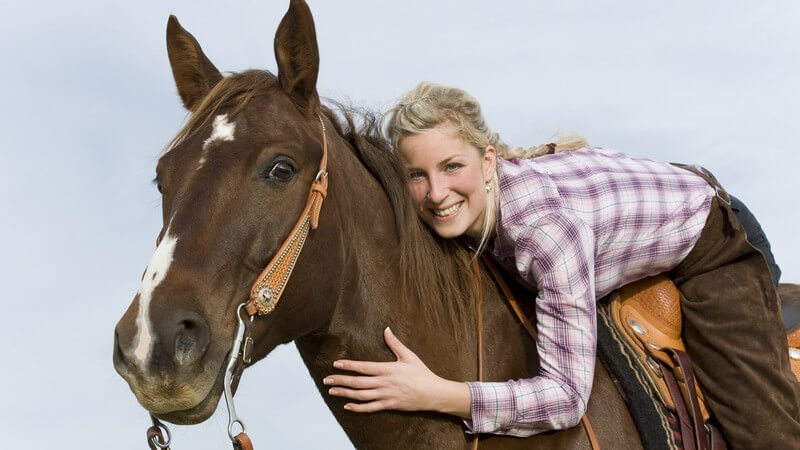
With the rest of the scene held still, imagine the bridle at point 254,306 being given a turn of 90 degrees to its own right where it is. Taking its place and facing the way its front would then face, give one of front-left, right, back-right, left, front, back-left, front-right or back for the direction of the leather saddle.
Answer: back-right

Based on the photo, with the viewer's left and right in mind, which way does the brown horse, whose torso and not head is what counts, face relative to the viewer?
facing the viewer and to the left of the viewer

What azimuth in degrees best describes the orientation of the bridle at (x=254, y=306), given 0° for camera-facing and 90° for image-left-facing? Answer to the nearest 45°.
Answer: approximately 45°
